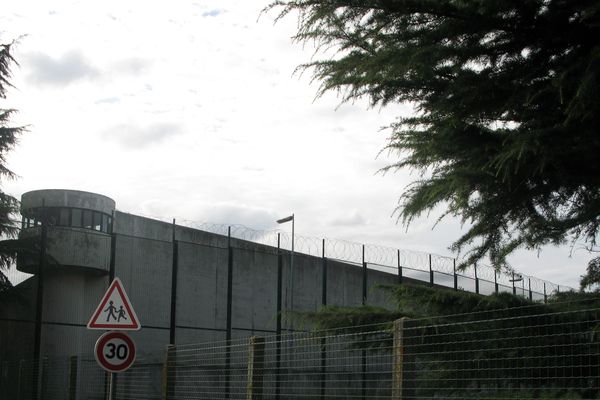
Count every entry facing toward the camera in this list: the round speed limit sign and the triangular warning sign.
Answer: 2

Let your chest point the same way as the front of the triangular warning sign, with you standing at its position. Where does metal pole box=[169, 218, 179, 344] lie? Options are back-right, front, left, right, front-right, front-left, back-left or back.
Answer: back

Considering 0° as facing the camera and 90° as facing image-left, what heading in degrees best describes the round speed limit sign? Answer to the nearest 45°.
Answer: approximately 0°

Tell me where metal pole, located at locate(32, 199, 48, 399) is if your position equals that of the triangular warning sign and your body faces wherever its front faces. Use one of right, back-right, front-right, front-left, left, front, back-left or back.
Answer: back

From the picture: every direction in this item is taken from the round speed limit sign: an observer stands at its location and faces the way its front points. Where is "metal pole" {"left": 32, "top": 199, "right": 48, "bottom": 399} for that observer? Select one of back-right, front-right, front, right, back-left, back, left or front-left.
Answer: back
